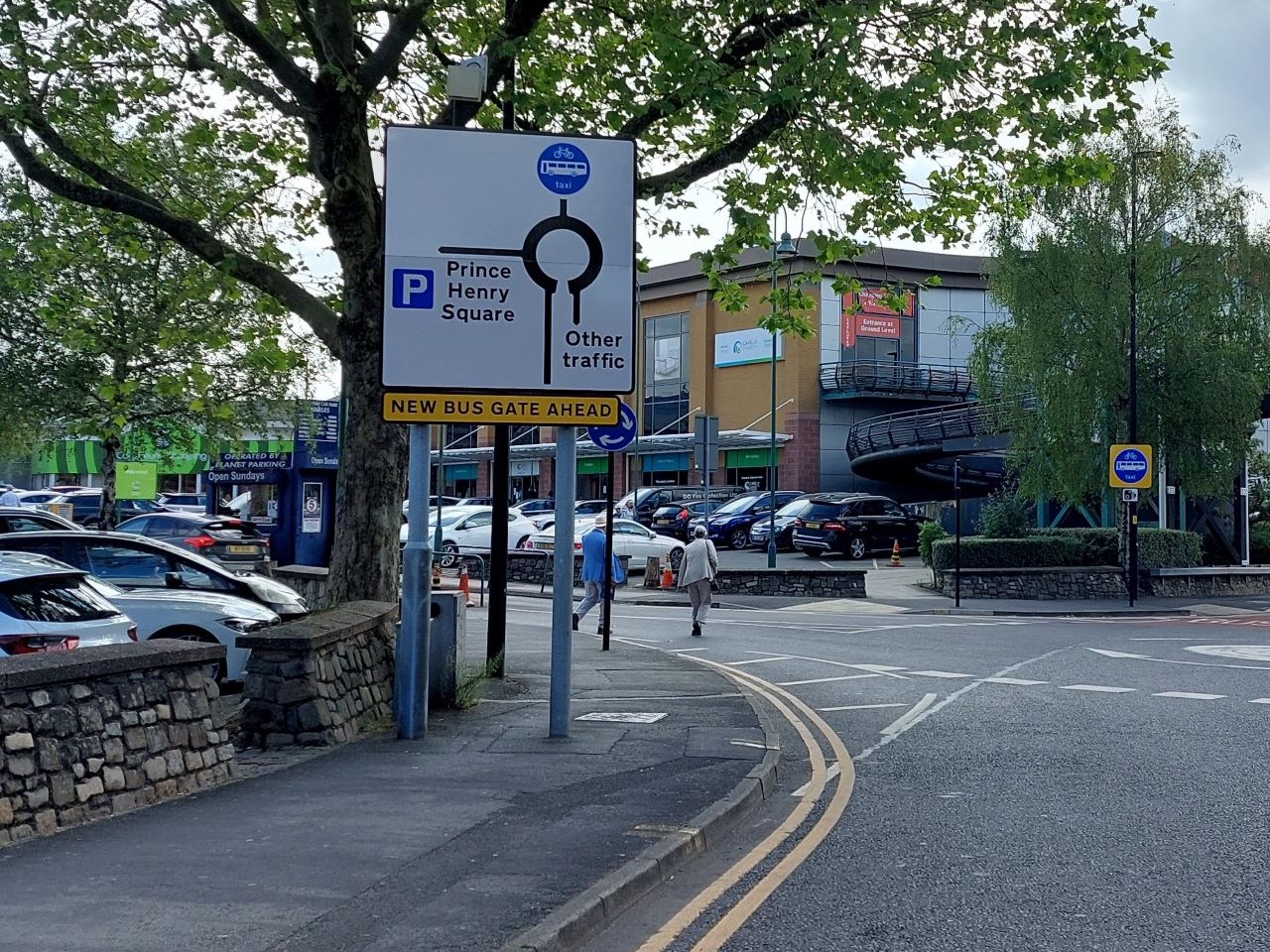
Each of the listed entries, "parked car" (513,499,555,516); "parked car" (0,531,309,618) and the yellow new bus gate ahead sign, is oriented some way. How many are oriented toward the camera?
1

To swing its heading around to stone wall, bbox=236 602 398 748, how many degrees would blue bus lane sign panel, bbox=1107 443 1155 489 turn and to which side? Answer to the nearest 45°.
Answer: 0° — it already faces it

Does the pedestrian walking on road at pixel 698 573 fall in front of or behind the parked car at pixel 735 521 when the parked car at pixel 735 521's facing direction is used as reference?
in front

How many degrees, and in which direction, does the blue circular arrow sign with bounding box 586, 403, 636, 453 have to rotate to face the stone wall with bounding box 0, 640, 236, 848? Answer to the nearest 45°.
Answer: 0° — it already faces it

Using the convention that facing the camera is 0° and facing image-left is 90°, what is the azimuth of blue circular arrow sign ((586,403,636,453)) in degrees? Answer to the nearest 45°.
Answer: approximately 0°

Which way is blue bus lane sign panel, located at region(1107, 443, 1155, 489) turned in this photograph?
toward the camera

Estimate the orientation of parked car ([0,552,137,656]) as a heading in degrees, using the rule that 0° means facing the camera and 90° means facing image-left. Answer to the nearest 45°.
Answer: approximately 135°

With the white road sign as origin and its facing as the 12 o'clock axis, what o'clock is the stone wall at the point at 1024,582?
The stone wall is roughly at 7 o'clock from the white road sign.

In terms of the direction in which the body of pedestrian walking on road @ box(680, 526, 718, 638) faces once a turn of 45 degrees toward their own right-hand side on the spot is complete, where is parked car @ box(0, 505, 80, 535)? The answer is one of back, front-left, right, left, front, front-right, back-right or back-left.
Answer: back-left

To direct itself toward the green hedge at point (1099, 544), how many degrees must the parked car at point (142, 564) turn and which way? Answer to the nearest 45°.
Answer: approximately 45° to its left

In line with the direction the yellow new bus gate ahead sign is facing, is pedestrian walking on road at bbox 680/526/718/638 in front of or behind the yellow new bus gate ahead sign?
behind

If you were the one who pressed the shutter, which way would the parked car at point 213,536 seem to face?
facing away from the viewer and to the left of the viewer

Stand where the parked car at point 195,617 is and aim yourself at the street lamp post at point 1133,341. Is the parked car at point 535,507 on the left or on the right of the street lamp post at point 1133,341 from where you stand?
left

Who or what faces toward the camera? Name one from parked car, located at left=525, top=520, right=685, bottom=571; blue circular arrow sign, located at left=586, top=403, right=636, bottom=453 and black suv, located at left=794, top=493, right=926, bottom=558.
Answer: the blue circular arrow sign

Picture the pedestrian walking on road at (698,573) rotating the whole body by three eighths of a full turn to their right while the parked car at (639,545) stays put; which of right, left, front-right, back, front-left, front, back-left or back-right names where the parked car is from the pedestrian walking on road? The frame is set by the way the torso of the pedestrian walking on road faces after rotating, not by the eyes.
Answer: back-left

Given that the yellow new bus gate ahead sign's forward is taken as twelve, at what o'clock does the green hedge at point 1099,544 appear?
The green hedge is roughly at 7 o'clock from the yellow new bus gate ahead sign.
